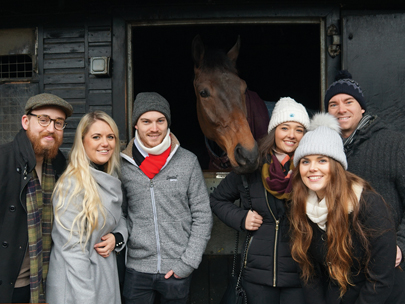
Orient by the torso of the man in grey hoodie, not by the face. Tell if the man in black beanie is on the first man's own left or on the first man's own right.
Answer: on the first man's own left

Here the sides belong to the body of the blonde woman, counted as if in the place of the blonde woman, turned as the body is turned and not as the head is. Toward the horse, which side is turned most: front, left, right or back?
left

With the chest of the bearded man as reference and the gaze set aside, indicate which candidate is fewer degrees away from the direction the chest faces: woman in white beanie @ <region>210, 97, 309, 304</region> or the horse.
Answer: the woman in white beanie

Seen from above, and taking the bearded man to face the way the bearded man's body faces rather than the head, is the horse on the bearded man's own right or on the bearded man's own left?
on the bearded man's own left

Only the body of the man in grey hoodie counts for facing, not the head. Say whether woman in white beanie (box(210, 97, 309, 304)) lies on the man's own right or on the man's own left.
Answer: on the man's own left

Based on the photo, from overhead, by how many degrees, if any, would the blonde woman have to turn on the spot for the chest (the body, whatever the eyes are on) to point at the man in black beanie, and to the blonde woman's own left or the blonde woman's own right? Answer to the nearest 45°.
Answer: approximately 45° to the blonde woman's own left

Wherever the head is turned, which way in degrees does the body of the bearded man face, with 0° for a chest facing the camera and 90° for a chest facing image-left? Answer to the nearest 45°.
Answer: approximately 315°

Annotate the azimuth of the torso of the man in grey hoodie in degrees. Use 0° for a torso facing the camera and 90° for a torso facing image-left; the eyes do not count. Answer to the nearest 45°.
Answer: approximately 0°

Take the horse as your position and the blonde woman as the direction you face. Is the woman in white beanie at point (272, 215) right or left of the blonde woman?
left
